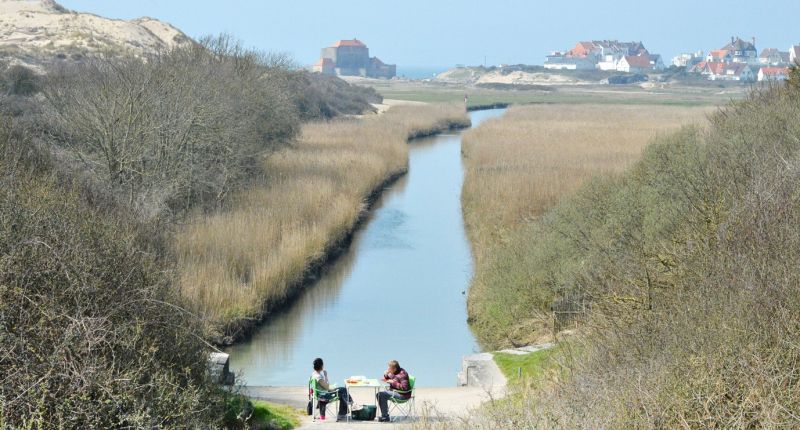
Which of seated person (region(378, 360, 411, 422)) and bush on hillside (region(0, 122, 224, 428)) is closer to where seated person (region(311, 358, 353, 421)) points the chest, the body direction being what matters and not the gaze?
the seated person

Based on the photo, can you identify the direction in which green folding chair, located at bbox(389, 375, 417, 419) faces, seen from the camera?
facing to the left of the viewer

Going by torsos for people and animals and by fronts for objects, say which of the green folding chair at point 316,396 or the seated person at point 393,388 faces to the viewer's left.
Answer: the seated person

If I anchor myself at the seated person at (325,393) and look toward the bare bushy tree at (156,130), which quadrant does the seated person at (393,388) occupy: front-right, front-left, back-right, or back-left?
back-right

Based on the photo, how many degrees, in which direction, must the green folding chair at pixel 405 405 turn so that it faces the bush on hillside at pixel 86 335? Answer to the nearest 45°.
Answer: approximately 45° to its left

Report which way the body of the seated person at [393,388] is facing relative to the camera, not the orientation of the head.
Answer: to the viewer's left

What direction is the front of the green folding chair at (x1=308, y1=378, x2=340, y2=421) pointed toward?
to the viewer's right

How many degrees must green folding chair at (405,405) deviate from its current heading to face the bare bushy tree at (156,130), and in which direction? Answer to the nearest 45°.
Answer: approximately 45° to its right

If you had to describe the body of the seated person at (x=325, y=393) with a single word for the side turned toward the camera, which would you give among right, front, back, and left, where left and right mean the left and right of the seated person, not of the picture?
right

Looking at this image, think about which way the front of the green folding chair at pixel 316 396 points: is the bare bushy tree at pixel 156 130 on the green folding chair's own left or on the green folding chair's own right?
on the green folding chair's own left
